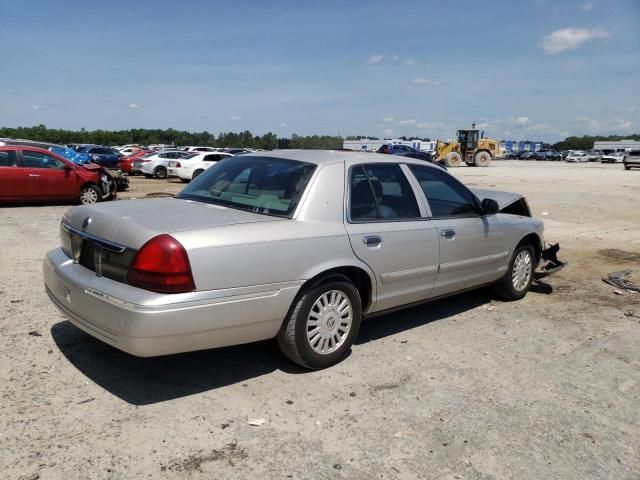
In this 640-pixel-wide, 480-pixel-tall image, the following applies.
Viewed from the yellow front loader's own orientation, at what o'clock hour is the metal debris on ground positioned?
The metal debris on ground is roughly at 9 o'clock from the yellow front loader.

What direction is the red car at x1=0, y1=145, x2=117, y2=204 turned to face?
to the viewer's right

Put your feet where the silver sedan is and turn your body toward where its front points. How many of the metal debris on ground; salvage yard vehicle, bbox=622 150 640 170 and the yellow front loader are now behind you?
0

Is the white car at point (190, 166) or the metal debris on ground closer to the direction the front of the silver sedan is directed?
the metal debris on ground

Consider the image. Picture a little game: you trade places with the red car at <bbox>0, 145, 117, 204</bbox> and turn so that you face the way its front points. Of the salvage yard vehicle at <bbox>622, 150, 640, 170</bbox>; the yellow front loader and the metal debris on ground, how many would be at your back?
0

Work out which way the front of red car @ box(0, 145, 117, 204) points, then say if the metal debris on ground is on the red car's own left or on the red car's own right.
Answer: on the red car's own right

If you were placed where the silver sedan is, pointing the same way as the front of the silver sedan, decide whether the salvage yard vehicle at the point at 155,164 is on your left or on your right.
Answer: on your left

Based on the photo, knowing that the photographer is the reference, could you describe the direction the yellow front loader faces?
facing to the left of the viewer

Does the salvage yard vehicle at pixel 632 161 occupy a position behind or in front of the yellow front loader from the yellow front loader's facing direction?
behind

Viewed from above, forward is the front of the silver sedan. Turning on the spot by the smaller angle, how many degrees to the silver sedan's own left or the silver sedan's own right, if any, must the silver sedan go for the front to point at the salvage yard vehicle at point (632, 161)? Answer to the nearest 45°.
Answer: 0° — it already faces it

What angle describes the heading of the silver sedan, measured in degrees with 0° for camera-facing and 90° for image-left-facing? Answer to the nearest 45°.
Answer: approximately 225°

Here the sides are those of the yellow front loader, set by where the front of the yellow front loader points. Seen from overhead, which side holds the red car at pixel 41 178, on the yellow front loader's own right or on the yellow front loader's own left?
on the yellow front loader's own left

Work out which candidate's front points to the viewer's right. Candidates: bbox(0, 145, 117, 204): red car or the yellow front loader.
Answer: the red car

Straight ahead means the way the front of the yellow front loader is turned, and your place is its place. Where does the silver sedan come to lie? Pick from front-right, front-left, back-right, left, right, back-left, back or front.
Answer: left

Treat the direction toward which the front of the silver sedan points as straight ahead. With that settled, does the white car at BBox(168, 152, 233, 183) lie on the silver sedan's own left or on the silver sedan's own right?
on the silver sedan's own left

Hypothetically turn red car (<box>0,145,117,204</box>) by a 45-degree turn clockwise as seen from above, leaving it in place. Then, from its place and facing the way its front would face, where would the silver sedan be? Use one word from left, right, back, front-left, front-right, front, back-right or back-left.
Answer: front-right

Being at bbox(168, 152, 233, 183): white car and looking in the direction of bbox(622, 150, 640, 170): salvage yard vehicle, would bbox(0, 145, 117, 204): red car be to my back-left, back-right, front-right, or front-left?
back-right
